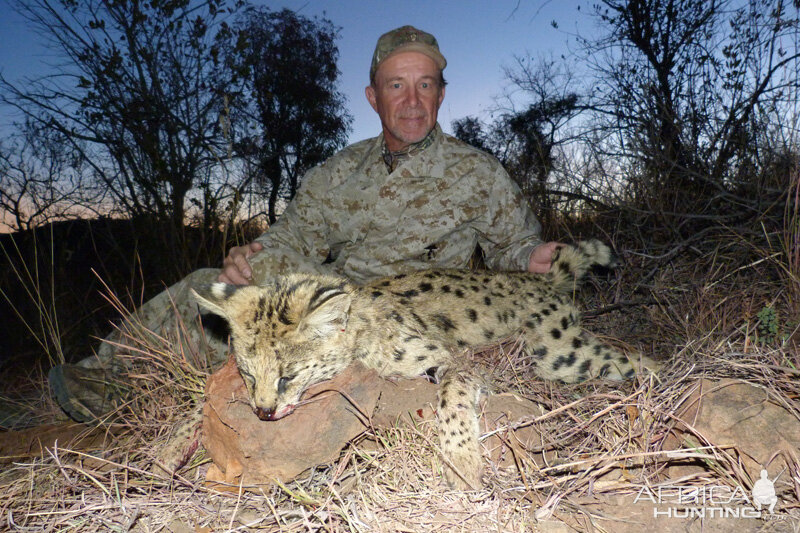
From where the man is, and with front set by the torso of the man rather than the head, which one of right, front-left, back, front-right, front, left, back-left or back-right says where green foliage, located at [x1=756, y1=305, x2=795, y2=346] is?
front-left

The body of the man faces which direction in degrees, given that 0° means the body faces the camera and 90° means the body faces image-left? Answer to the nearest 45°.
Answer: approximately 0°

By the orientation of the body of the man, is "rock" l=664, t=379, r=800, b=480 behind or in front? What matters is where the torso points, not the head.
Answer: in front

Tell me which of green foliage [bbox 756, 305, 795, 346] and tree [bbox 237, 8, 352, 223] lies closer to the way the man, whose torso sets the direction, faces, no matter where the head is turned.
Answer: the green foliage

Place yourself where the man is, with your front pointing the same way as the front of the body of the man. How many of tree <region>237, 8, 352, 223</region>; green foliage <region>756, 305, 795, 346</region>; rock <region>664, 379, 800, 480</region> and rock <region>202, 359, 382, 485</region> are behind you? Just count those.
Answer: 1

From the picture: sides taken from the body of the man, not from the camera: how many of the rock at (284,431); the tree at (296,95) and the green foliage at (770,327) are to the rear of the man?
1

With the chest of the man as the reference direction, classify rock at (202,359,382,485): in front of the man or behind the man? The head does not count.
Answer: in front

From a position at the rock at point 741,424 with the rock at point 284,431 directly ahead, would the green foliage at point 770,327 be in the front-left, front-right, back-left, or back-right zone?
back-right

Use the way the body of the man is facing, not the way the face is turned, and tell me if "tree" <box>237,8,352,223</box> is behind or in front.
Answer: behind

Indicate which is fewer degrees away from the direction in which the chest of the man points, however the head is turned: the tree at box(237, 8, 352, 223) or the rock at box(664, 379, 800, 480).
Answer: the rock

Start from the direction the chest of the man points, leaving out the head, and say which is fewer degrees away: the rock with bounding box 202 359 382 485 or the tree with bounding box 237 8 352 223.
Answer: the rock
